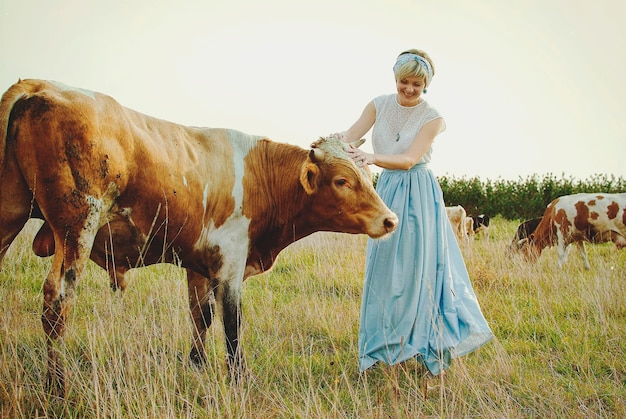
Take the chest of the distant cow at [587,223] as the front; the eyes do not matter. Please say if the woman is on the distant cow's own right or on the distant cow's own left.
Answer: on the distant cow's own left

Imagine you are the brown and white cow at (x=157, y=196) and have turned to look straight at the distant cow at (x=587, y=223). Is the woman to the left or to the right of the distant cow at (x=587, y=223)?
right

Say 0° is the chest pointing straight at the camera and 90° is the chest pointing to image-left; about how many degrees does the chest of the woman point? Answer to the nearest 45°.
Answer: approximately 45°

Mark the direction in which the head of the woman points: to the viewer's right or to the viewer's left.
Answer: to the viewer's left

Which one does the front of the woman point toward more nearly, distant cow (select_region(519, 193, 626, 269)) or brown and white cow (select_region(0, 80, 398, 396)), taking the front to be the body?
the brown and white cow

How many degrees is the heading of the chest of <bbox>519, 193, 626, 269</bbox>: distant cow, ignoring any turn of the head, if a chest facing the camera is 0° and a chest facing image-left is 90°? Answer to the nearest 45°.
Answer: approximately 90°
